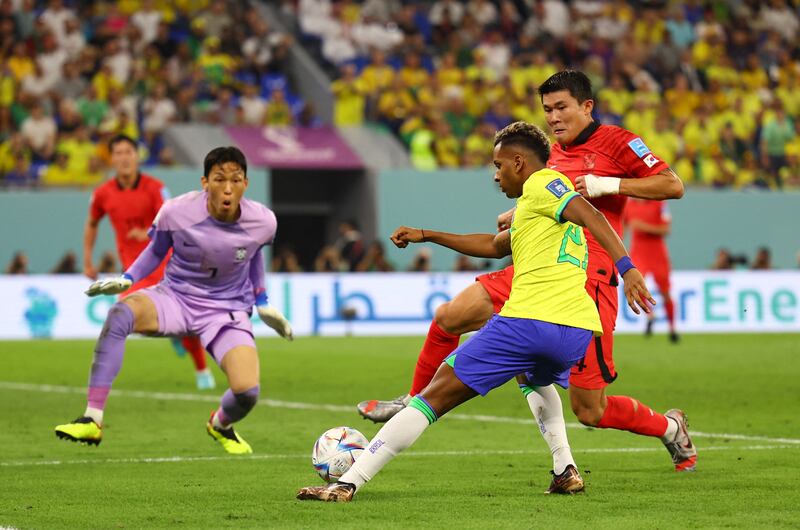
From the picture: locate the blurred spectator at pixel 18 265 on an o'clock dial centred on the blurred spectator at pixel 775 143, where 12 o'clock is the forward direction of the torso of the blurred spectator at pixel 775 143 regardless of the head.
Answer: the blurred spectator at pixel 18 265 is roughly at 2 o'clock from the blurred spectator at pixel 775 143.

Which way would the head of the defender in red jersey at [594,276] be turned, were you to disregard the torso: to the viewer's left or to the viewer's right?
to the viewer's left

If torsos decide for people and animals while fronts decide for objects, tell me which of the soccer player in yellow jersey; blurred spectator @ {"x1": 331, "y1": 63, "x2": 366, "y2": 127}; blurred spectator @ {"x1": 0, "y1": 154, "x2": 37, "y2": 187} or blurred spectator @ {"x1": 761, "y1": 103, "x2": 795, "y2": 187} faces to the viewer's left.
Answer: the soccer player in yellow jersey

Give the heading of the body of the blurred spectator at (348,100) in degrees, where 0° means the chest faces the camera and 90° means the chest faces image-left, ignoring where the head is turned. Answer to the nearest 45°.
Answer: approximately 0°

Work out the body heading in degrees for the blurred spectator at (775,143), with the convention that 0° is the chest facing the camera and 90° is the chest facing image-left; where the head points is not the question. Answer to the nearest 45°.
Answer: approximately 0°

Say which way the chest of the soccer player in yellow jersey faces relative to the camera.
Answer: to the viewer's left

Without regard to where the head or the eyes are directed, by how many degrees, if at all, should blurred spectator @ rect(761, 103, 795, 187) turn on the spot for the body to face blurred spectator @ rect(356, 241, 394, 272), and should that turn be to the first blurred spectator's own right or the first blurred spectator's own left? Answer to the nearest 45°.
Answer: approximately 45° to the first blurred spectator's own right

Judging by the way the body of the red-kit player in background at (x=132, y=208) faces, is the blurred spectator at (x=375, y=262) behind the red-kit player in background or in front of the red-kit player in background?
behind

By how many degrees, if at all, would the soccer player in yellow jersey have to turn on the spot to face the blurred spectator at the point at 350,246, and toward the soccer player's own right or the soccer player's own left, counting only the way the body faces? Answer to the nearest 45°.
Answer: approximately 90° to the soccer player's own right

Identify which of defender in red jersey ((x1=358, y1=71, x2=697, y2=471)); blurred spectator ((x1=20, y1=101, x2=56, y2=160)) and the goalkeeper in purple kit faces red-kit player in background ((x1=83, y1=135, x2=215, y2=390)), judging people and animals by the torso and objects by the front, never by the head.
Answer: the blurred spectator
